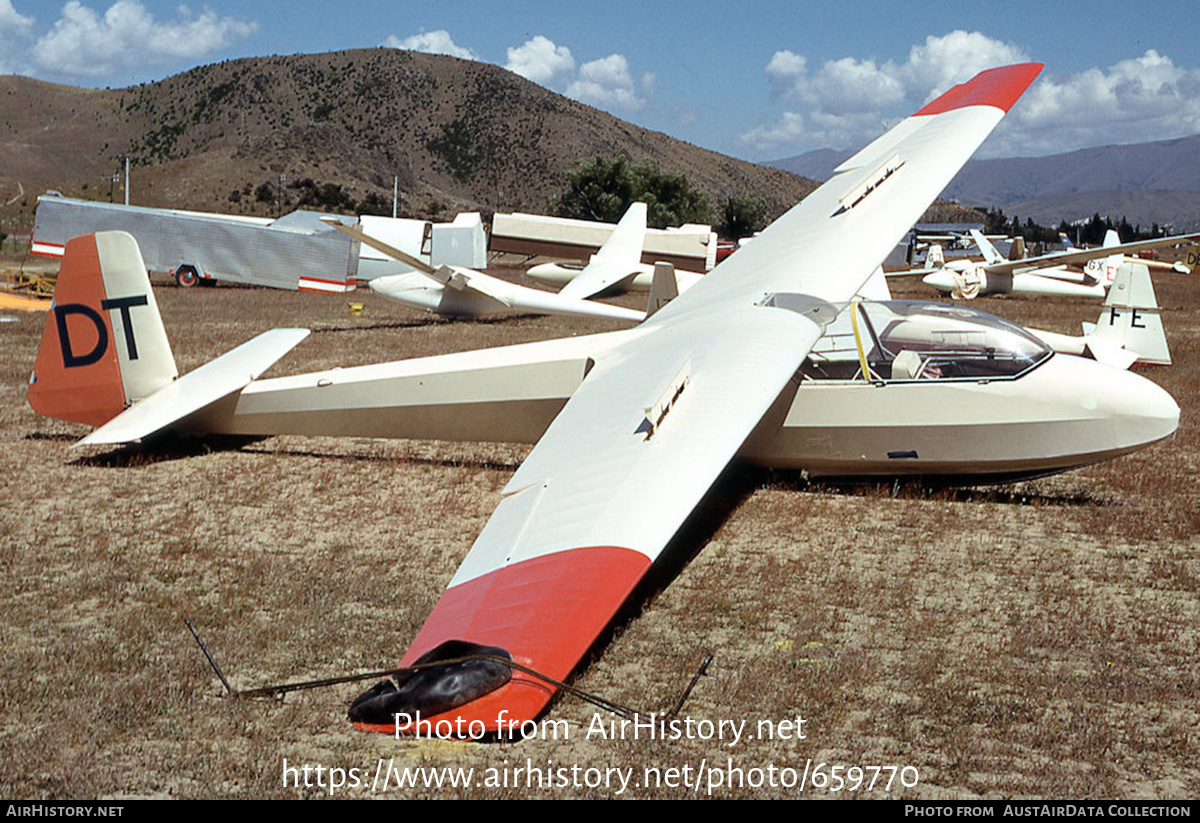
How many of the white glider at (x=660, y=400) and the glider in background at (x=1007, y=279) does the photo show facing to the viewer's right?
1

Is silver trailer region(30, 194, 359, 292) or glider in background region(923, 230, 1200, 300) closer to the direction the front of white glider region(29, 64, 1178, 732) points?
the glider in background

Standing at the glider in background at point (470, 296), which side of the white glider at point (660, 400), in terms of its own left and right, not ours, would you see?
left

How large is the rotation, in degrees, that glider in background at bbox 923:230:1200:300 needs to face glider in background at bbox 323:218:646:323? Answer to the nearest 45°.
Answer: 0° — it already faces it

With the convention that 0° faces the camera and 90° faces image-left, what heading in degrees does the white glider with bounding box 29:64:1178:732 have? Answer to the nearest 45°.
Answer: approximately 270°
